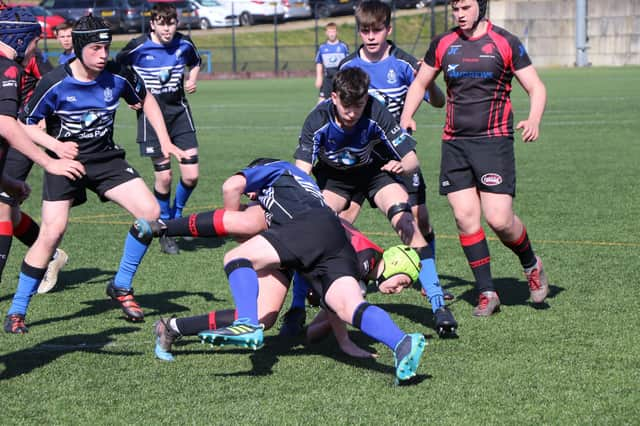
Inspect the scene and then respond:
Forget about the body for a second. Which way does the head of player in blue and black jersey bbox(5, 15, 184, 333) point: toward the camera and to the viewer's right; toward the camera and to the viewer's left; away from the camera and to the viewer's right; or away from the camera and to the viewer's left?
toward the camera and to the viewer's right

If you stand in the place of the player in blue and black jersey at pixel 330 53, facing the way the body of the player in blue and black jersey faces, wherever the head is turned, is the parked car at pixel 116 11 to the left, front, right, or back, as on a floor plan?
back

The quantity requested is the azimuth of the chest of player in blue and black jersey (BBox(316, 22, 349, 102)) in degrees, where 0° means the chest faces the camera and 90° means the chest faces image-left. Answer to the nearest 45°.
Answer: approximately 0°

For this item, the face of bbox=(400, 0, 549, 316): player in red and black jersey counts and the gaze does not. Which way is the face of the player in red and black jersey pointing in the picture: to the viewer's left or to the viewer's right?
to the viewer's left

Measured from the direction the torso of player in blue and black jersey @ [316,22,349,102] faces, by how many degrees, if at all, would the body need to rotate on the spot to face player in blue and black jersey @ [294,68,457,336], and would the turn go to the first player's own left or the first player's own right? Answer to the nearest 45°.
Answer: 0° — they already face them

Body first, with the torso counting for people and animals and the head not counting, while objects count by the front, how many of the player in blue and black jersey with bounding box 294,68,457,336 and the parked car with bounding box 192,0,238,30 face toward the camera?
1

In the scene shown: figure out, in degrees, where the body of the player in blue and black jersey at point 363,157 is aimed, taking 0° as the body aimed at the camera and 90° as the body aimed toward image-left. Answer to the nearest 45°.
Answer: approximately 0°

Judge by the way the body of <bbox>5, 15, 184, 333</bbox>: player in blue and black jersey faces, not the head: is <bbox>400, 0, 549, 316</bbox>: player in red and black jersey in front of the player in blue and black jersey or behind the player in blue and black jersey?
in front

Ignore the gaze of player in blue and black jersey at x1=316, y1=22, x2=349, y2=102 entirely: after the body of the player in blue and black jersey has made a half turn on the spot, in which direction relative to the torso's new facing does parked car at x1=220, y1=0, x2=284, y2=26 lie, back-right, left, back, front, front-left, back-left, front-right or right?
front

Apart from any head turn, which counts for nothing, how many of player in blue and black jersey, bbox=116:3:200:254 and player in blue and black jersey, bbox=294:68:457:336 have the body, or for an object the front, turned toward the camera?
2
